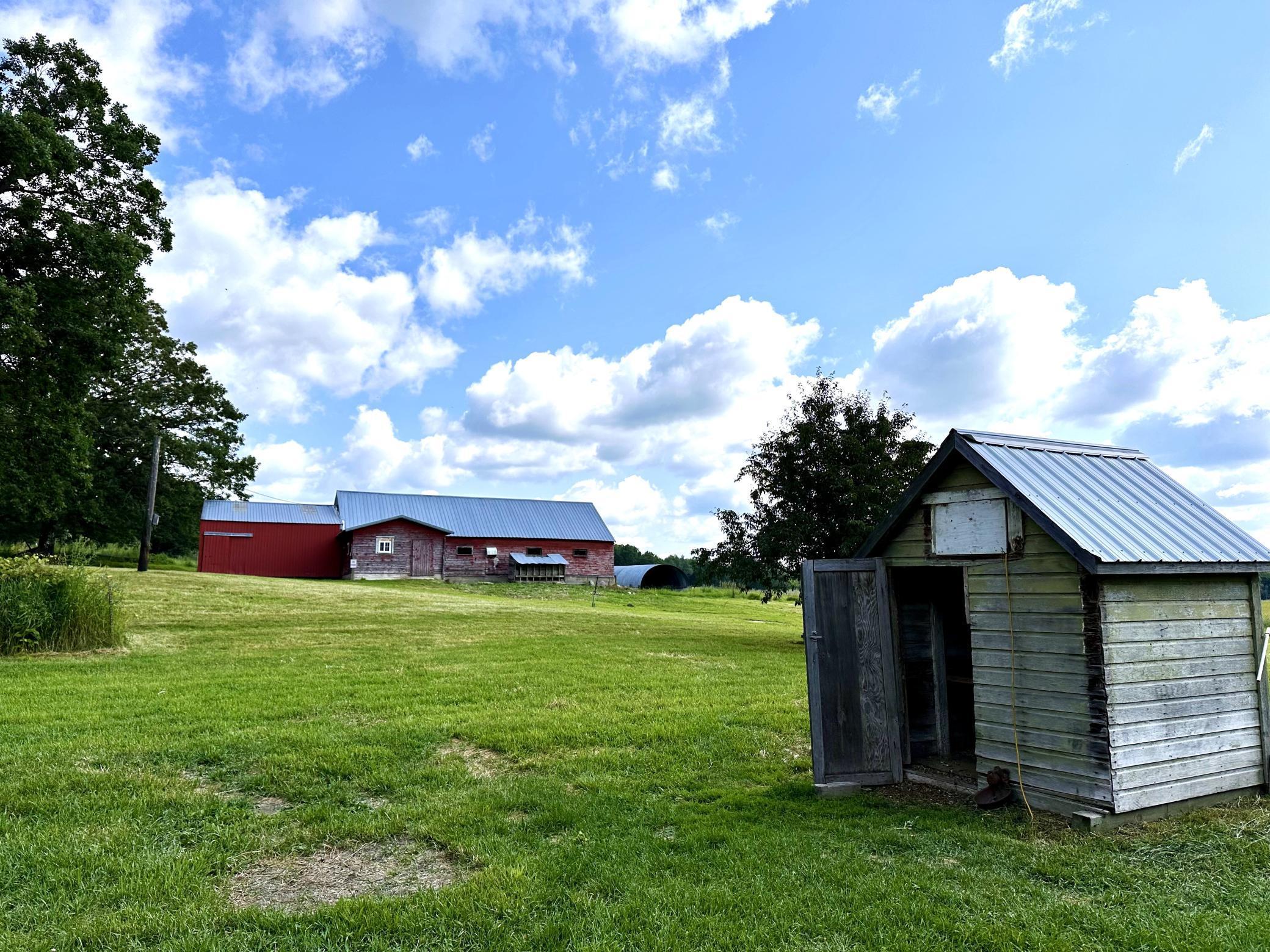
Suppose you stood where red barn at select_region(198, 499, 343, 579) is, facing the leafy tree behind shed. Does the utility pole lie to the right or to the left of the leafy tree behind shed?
right

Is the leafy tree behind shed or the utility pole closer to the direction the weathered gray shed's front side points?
the utility pole

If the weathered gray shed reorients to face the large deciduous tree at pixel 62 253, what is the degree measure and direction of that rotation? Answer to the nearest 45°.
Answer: approximately 45° to its right

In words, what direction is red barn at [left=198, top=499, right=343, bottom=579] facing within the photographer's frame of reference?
facing the viewer

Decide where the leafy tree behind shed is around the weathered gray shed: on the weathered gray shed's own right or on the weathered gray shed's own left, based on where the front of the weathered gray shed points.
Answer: on the weathered gray shed's own right

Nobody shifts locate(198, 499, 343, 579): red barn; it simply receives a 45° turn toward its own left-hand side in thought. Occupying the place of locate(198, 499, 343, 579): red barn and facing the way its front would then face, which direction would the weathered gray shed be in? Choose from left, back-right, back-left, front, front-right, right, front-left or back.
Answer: front-right

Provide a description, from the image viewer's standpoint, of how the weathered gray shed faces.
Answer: facing the viewer and to the left of the viewer
